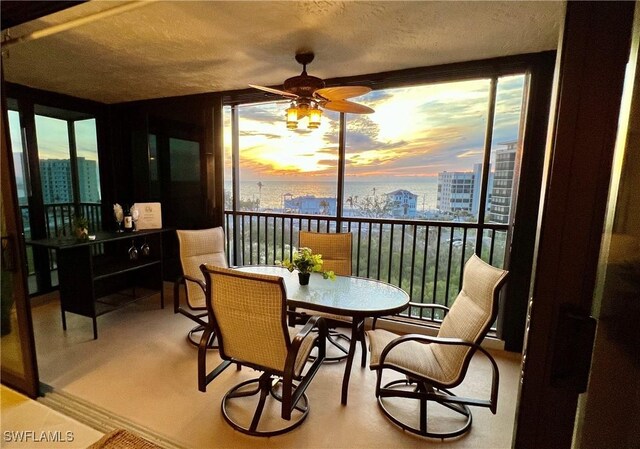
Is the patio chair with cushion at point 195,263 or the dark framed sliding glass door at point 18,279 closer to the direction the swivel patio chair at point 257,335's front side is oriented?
the patio chair with cushion

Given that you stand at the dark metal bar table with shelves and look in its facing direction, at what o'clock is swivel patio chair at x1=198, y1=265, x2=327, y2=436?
The swivel patio chair is roughly at 1 o'clock from the dark metal bar table with shelves.

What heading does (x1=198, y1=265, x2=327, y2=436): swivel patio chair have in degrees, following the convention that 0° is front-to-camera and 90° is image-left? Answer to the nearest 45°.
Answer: approximately 225°

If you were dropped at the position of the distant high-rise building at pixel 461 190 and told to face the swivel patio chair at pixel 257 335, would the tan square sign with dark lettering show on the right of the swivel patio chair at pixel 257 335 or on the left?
right

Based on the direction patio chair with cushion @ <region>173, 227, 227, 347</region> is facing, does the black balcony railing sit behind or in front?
in front

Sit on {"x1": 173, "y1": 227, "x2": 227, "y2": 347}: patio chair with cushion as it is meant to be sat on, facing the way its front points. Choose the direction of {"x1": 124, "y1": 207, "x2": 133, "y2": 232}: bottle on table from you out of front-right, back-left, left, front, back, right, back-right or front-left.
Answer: back

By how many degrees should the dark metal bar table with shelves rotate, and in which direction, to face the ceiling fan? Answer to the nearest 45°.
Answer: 0° — it already faces it

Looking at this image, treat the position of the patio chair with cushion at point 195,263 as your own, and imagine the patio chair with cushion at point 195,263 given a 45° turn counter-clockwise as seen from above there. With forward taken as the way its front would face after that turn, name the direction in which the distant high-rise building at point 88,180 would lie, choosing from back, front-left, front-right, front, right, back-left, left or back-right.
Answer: back-left

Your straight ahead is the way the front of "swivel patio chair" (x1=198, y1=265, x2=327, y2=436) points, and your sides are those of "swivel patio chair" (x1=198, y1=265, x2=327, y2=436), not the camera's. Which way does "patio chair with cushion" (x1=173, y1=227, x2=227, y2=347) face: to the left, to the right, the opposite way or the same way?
to the right

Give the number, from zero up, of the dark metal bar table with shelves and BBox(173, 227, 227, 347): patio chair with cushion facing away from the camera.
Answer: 0

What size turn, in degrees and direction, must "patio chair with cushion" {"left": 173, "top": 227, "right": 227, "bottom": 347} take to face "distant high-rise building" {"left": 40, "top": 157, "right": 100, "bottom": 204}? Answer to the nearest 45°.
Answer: approximately 180°

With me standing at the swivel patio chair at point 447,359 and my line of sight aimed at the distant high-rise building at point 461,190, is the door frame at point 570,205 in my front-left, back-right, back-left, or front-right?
back-right

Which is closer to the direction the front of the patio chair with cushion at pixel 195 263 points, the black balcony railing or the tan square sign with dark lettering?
the black balcony railing

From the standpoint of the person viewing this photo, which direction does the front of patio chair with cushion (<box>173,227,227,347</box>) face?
facing the viewer and to the right of the viewer
